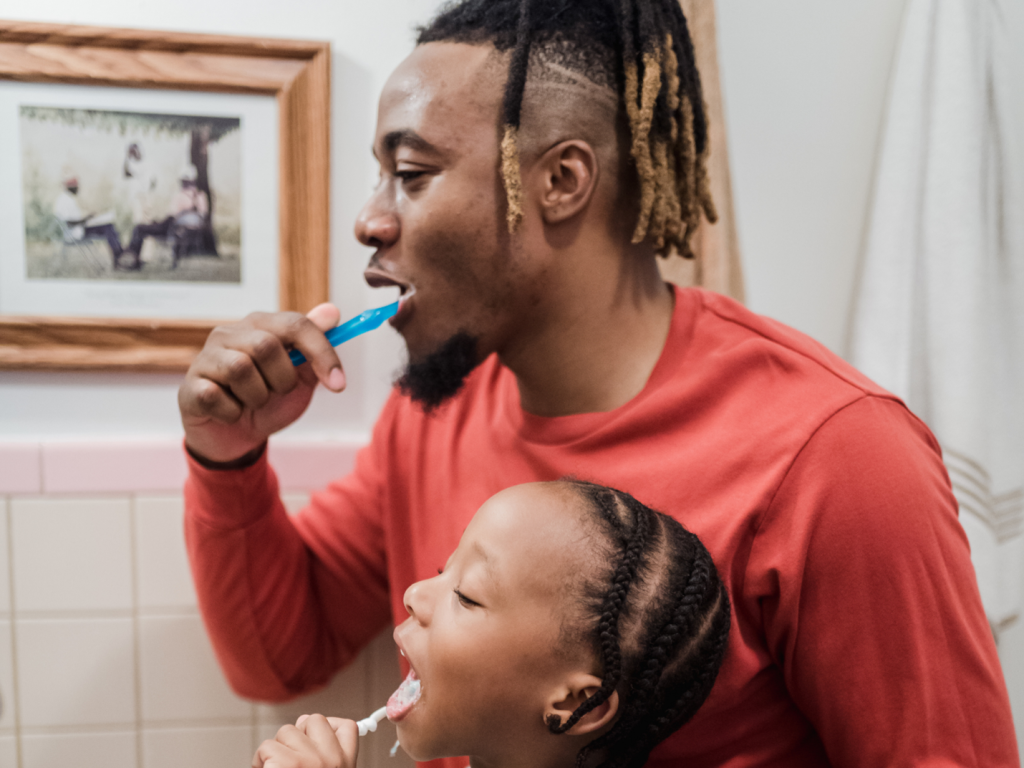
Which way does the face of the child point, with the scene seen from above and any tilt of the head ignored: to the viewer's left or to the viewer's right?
to the viewer's left

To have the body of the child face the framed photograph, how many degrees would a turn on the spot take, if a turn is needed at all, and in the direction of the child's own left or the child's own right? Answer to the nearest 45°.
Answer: approximately 45° to the child's own right

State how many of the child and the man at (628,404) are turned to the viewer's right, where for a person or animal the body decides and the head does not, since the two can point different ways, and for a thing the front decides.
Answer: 0

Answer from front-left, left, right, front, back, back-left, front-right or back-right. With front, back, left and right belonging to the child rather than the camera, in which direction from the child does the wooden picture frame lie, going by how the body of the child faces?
front-right

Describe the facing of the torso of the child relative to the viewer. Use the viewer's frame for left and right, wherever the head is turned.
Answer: facing to the left of the viewer

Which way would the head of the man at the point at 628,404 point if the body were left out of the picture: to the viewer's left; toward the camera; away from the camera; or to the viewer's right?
to the viewer's left

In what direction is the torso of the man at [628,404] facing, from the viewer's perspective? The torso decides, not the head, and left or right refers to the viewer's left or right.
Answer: facing the viewer and to the left of the viewer
